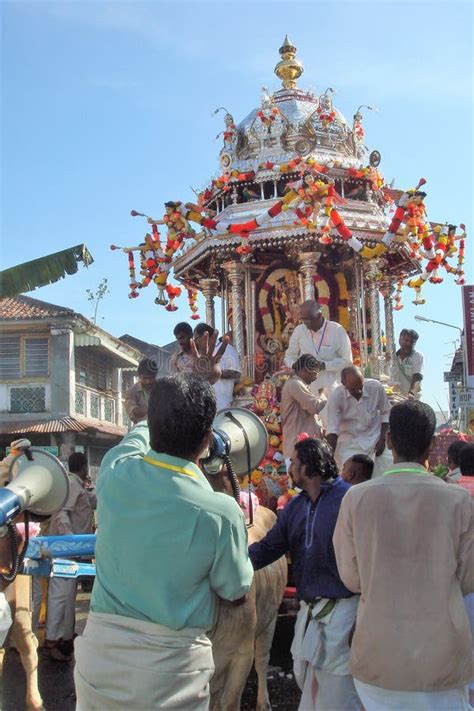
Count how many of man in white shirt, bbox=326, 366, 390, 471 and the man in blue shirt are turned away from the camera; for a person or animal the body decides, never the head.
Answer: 0

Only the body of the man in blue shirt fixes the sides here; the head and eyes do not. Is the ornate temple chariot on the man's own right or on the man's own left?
on the man's own right

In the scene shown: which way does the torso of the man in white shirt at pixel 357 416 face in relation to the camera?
toward the camera

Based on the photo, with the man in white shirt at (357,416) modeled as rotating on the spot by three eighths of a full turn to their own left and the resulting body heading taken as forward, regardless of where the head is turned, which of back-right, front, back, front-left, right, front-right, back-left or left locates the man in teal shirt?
back-right

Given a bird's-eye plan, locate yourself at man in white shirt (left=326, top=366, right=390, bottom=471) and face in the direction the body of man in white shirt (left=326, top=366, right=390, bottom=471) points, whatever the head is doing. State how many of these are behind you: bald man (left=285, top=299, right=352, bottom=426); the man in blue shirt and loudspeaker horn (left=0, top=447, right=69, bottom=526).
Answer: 1

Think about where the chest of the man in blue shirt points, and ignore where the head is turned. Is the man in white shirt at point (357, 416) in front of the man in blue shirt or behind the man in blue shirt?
behind

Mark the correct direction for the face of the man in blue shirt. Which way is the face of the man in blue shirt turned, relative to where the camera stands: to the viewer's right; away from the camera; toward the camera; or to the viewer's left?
to the viewer's left

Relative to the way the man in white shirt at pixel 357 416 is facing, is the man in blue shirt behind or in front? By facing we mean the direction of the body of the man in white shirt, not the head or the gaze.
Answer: in front

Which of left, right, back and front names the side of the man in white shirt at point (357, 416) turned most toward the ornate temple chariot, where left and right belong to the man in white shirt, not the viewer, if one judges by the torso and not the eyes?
back

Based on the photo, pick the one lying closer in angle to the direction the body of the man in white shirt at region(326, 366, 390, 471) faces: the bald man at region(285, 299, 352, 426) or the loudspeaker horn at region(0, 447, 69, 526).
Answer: the loudspeaker horn

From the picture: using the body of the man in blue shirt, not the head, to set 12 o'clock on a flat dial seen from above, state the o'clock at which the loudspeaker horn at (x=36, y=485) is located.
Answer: The loudspeaker horn is roughly at 12 o'clock from the man in blue shirt.

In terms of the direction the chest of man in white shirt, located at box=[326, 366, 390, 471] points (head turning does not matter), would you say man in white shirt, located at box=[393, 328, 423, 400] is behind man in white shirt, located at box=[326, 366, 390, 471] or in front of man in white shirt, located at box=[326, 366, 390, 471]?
behind

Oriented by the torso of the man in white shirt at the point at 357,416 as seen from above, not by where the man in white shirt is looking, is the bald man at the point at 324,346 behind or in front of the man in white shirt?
behind

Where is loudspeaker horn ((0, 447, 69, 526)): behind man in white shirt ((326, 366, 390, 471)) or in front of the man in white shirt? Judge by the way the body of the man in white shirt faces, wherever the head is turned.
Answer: in front

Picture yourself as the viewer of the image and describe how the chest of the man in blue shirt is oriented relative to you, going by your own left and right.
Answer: facing the viewer and to the left of the viewer
